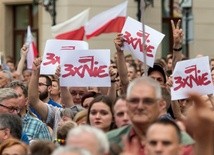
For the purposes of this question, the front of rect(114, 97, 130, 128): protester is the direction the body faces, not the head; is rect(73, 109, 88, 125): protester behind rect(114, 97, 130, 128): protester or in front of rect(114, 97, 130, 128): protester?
behind

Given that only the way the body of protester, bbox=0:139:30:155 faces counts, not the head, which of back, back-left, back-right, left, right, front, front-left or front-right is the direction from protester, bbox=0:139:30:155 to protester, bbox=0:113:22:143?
back

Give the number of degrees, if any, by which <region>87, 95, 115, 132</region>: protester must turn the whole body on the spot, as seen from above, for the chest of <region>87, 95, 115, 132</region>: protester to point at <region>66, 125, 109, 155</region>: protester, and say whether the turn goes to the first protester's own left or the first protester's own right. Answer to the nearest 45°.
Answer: approximately 45° to the first protester's own left

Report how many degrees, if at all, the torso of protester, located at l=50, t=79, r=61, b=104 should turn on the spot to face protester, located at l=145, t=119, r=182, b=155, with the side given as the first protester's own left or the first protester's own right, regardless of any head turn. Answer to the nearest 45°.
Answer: approximately 45° to the first protester's own left
